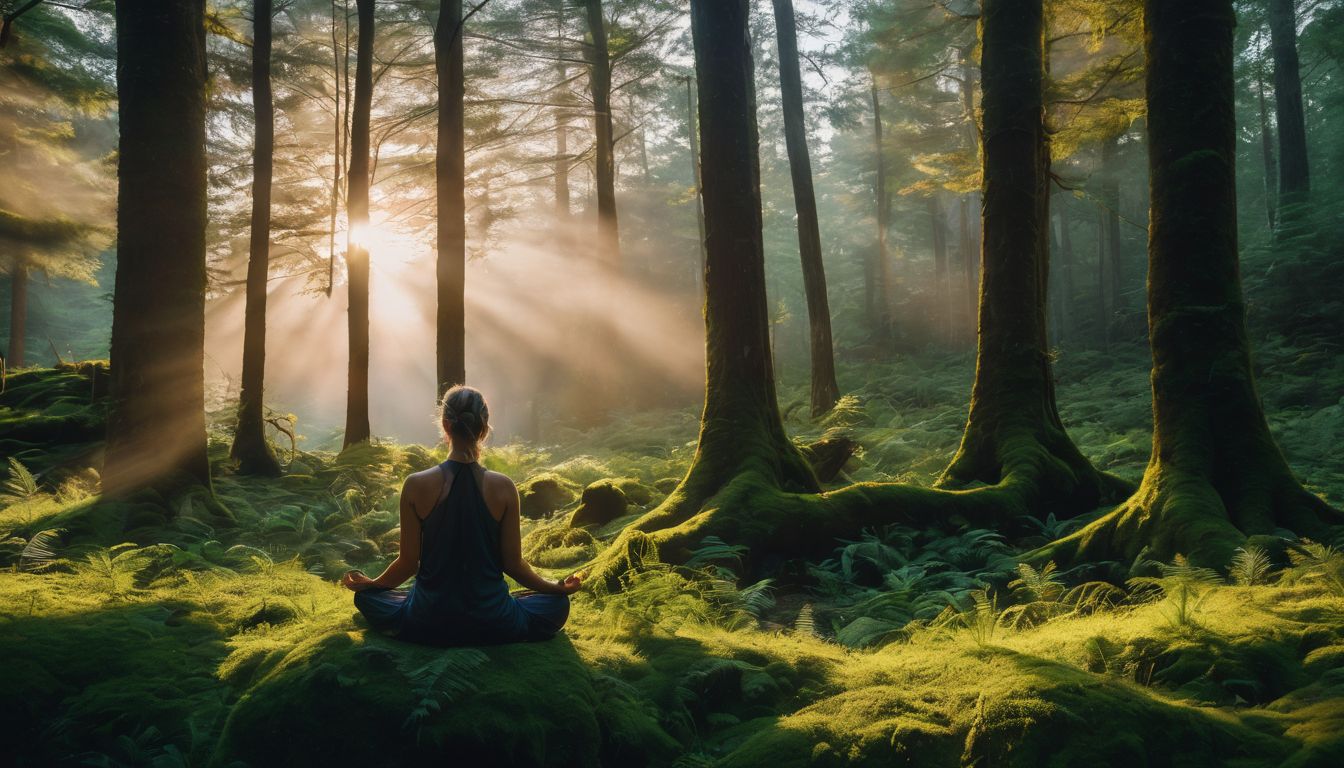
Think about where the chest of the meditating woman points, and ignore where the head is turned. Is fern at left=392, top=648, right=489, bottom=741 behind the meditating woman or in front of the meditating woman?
behind

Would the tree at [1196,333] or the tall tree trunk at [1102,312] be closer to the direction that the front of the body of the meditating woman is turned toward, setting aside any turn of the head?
the tall tree trunk

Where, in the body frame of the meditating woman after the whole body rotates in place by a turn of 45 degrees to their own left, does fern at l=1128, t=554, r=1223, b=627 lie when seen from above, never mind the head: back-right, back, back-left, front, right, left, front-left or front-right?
back-right

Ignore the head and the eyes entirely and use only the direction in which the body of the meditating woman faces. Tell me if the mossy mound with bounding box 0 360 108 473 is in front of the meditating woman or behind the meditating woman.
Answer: in front

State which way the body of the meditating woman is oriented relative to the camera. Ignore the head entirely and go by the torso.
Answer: away from the camera

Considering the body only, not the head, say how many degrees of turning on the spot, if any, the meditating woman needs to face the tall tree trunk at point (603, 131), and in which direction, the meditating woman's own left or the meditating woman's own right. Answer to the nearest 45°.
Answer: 0° — they already face it

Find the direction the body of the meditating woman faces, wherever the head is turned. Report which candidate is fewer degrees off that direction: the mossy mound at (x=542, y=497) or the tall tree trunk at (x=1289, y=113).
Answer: the mossy mound

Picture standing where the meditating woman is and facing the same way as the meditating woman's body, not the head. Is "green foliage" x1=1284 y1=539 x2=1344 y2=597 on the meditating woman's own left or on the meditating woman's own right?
on the meditating woman's own right

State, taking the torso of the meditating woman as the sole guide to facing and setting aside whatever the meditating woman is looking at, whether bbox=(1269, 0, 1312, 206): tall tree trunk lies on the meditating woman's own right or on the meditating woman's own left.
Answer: on the meditating woman's own right

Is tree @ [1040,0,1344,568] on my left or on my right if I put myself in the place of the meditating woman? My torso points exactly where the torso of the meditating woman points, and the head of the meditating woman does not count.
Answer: on my right

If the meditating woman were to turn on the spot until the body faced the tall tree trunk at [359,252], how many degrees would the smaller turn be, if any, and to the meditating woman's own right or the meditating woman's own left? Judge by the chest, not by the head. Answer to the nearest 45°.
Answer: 0° — they already face it

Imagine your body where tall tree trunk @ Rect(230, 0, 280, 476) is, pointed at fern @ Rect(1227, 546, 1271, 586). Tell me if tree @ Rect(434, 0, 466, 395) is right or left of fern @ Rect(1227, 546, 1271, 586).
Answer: left

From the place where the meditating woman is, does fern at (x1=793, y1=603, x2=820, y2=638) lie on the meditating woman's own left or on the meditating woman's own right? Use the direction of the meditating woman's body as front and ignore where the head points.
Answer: on the meditating woman's own right

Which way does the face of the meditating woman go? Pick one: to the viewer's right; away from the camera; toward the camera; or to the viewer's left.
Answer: away from the camera

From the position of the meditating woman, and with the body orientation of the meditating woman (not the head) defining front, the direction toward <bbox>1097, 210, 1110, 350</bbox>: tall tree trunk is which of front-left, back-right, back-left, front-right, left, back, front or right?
front-right

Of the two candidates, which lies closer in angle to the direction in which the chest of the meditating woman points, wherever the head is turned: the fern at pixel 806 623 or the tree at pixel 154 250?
the tree
